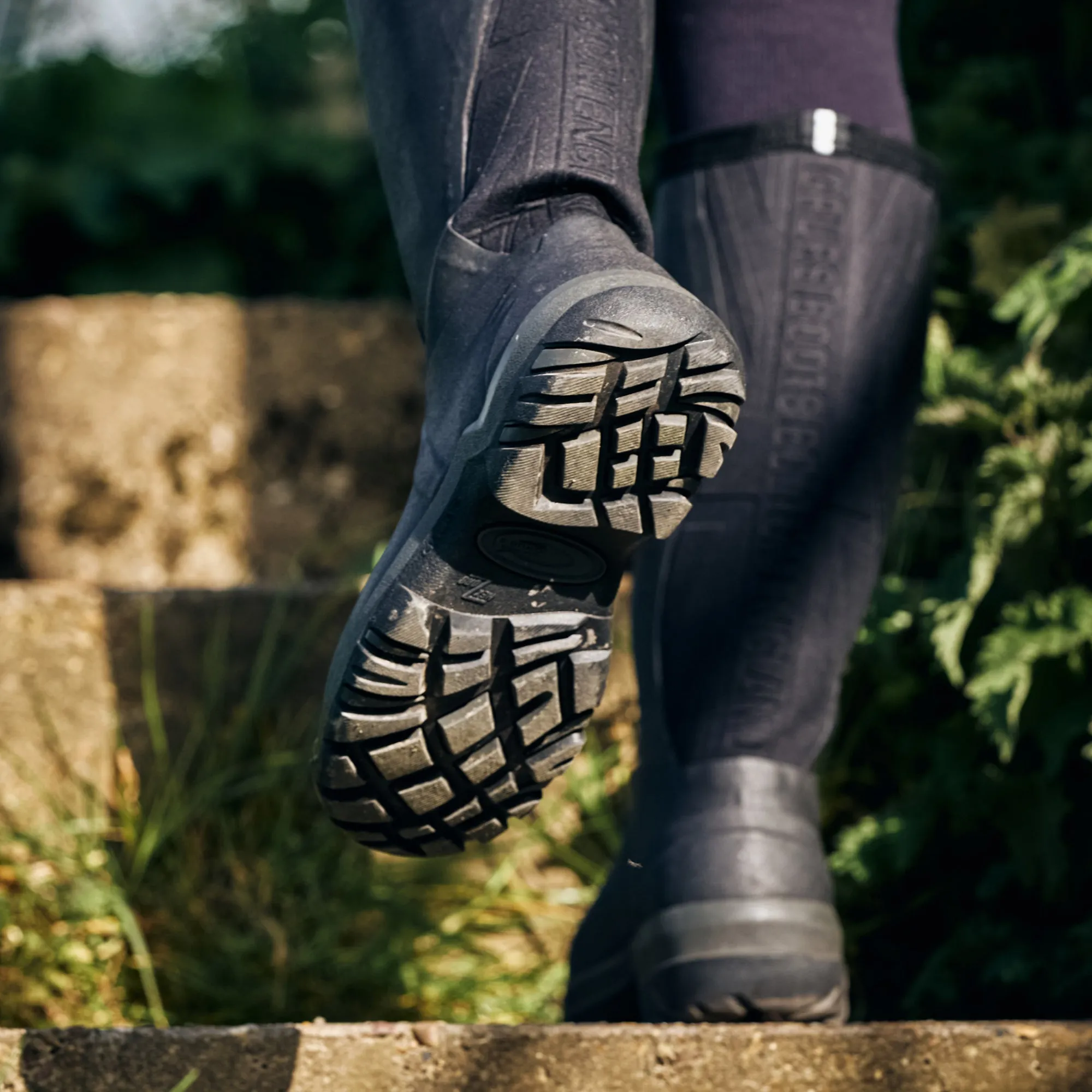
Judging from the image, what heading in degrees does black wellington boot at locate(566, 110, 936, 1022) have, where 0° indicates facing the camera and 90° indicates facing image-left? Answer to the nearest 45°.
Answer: approximately 135°

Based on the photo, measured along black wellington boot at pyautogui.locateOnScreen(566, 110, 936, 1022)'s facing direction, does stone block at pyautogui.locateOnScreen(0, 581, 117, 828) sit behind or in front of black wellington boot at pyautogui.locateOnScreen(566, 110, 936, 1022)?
in front

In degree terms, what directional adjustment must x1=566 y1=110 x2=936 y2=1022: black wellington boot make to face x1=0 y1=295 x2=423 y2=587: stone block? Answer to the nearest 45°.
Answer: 0° — it already faces it
